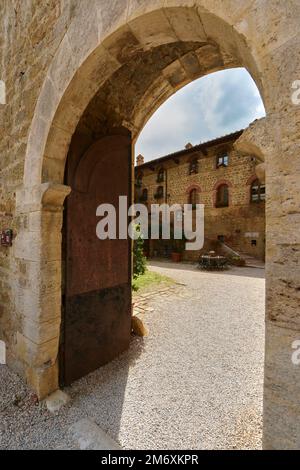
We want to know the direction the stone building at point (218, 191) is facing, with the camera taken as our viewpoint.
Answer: facing the viewer and to the left of the viewer

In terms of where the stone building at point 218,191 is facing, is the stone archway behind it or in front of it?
in front

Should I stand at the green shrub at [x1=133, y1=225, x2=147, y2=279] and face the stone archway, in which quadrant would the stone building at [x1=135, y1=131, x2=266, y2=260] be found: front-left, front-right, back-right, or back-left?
back-left

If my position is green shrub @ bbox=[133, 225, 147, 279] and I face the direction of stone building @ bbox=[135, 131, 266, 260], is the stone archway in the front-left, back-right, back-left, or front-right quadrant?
back-right

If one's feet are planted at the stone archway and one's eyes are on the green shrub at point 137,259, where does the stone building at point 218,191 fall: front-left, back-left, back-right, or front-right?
front-right

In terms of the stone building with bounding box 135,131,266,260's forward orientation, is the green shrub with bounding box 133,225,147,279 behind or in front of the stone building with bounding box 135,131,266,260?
in front
